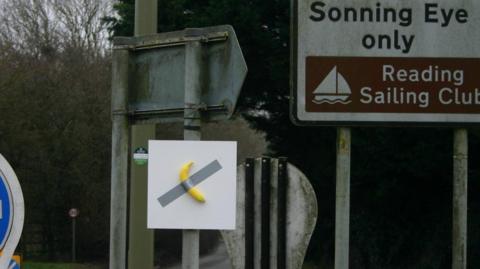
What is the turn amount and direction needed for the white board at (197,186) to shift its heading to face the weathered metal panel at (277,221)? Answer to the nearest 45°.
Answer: approximately 90° to its left

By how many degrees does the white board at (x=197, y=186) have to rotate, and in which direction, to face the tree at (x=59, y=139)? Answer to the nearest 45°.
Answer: approximately 180°

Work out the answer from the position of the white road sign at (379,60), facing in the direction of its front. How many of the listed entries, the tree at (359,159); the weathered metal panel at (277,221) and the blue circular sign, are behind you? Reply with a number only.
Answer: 1

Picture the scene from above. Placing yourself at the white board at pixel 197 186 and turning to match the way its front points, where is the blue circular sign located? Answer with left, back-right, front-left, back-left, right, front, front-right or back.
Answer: right

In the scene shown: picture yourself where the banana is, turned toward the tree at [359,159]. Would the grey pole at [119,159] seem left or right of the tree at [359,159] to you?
left

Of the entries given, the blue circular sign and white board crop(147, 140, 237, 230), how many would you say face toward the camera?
2

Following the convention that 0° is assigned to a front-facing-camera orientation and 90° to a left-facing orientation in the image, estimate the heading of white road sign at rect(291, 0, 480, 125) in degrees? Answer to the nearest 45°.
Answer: approximately 0°

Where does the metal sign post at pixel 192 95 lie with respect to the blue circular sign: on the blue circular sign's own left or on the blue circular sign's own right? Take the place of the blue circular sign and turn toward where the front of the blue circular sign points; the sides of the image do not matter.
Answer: on the blue circular sign's own left

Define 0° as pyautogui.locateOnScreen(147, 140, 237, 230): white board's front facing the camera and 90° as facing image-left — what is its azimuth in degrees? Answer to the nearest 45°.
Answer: approximately 0°
